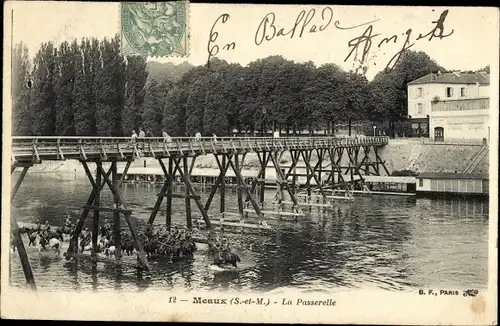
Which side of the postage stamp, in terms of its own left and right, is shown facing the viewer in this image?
front

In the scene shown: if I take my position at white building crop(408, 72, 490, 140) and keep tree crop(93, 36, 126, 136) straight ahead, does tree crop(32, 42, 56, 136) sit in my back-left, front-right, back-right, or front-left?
front-left
